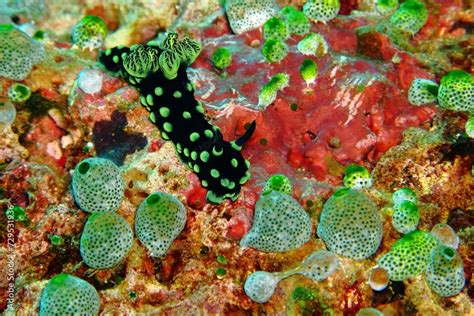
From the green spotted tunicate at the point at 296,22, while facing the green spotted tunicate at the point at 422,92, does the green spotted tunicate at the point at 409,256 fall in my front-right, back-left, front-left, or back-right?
front-right

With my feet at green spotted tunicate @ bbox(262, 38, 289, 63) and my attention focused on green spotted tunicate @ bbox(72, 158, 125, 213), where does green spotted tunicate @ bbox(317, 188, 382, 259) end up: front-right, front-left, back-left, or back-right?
front-left

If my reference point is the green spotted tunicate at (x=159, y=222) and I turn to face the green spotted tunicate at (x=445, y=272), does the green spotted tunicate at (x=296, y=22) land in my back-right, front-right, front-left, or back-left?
front-left

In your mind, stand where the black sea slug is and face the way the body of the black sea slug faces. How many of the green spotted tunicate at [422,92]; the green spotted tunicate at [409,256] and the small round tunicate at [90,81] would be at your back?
1
